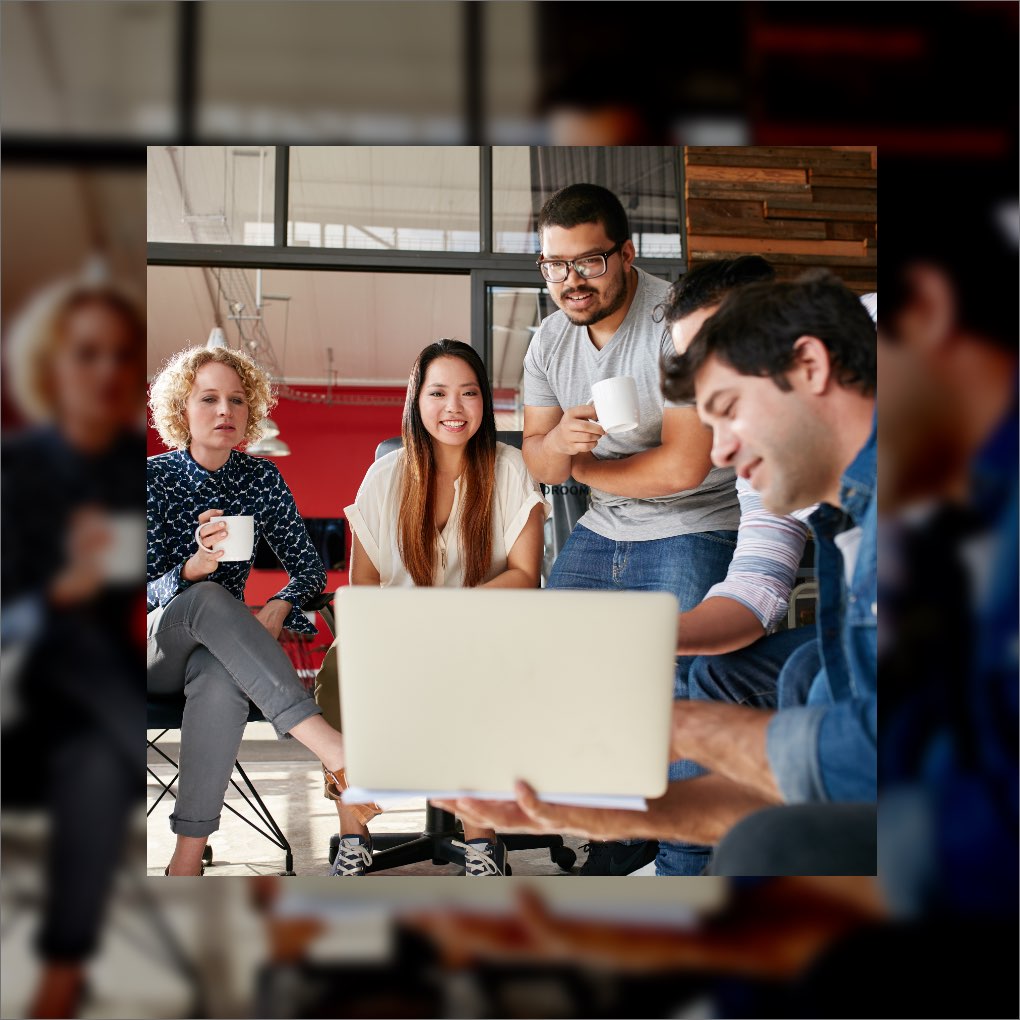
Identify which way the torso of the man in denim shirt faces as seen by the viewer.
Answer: to the viewer's left

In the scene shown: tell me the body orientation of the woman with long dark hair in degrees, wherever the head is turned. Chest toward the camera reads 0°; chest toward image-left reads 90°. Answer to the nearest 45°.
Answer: approximately 0°

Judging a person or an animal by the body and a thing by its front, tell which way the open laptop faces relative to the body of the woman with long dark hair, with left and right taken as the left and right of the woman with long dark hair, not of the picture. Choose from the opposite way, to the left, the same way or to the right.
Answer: the opposite way

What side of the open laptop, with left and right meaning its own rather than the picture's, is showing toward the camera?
back
